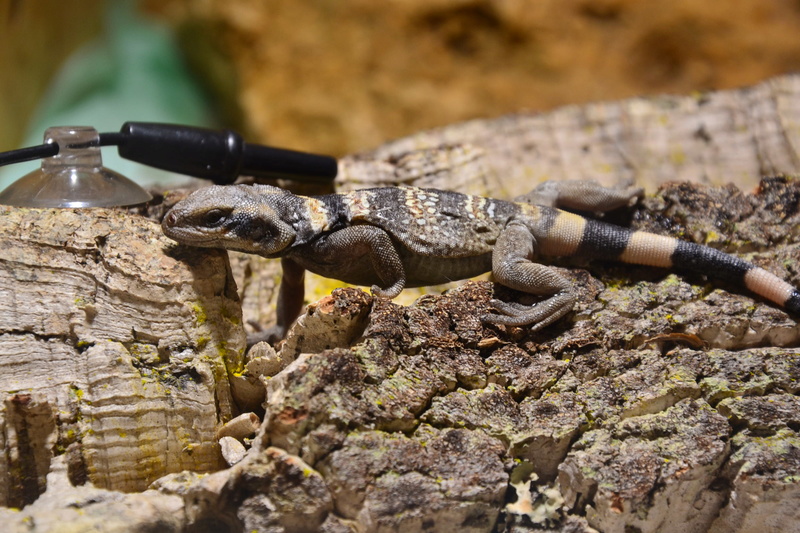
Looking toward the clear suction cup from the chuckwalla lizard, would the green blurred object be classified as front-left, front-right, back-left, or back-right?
front-right

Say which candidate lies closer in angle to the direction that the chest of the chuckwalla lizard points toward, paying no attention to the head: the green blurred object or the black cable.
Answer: the black cable

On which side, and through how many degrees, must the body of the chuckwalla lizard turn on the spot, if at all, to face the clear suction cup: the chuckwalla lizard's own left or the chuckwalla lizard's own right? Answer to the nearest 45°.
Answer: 0° — it already faces it

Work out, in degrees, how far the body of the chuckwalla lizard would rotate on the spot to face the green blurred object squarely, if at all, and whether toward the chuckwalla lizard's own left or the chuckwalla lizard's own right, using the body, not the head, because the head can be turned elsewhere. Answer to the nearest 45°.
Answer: approximately 45° to the chuckwalla lizard's own right

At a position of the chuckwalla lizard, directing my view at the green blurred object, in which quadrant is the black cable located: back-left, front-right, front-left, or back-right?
front-left

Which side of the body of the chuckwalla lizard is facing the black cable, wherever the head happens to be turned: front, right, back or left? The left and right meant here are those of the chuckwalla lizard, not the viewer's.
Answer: front

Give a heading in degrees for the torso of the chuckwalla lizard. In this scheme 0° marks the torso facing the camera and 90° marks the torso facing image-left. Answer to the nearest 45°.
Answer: approximately 90°

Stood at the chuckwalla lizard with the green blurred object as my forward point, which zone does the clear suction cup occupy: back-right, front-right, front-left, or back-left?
front-left
